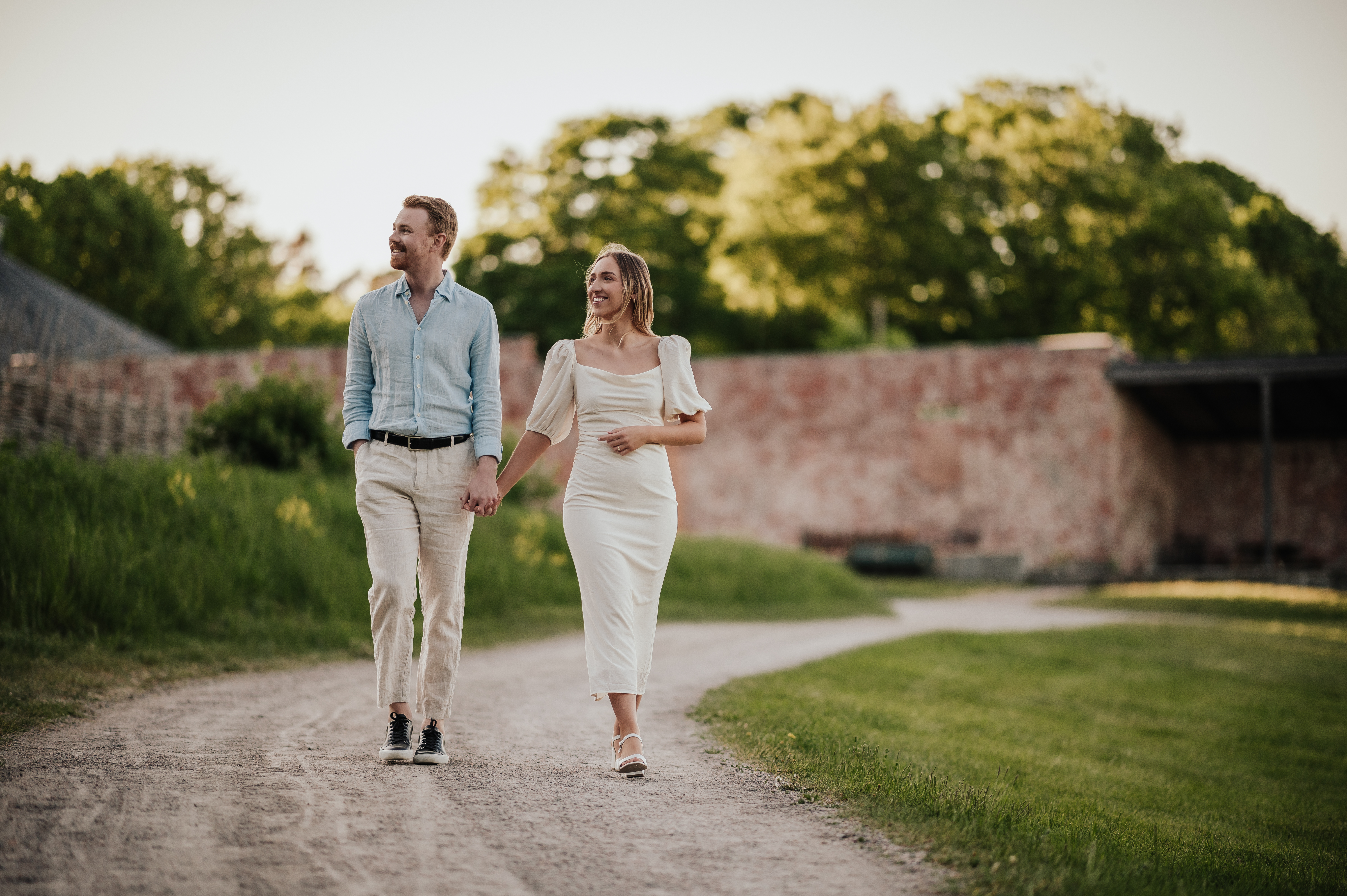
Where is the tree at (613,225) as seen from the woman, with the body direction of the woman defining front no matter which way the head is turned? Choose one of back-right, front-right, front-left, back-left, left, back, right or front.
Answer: back

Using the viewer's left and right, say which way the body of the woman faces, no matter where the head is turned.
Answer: facing the viewer

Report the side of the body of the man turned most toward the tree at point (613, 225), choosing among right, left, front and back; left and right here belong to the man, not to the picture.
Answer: back

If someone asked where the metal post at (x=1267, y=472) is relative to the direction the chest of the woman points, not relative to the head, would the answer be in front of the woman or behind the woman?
behind

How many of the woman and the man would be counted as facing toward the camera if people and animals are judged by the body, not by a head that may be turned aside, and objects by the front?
2

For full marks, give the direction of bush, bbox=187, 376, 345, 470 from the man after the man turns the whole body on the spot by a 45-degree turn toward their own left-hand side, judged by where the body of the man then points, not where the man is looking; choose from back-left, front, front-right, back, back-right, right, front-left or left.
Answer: back-left

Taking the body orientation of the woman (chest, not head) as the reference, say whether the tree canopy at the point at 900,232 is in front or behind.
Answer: behind

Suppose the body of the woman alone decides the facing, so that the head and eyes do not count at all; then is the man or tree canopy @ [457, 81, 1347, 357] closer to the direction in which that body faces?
the man

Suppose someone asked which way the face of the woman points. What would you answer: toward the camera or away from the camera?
toward the camera

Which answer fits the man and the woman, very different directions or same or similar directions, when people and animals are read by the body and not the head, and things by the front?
same or similar directions

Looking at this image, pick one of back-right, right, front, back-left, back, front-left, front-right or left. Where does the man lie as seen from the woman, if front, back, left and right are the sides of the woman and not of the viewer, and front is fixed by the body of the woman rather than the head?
right

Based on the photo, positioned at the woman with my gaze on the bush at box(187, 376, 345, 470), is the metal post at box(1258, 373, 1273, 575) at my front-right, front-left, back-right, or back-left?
front-right

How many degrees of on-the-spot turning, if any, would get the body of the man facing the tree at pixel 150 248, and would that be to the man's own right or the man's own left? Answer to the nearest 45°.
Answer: approximately 180°

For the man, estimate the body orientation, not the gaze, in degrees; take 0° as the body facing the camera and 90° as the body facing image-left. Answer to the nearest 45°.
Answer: approximately 0°

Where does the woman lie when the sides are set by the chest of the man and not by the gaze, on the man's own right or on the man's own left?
on the man's own left
